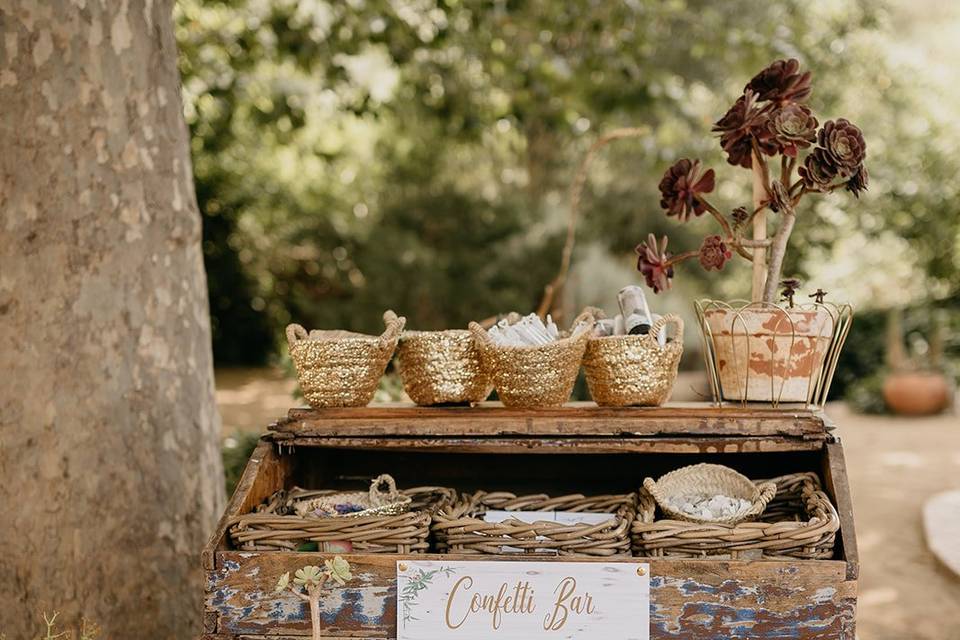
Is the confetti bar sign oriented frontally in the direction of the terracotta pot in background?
no

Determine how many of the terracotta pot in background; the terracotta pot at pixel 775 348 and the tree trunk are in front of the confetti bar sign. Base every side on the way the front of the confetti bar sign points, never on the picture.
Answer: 0

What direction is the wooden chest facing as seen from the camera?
toward the camera

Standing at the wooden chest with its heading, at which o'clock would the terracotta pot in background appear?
The terracotta pot in background is roughly at 7 o'clock from the wooden chest.

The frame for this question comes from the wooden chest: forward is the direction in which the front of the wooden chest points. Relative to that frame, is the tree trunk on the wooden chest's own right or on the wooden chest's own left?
on the wooden chest's own right

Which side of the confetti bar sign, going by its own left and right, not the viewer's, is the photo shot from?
front
